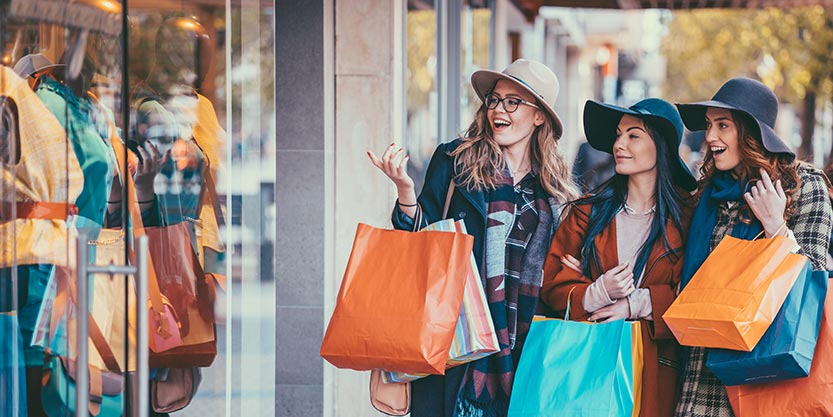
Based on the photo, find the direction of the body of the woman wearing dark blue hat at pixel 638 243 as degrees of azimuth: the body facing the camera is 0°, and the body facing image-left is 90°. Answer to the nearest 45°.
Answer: approximately 0°

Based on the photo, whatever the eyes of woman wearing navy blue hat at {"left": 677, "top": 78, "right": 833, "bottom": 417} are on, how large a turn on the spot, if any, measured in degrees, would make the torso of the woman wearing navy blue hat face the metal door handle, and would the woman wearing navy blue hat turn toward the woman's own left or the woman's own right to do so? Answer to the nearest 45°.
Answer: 0° — they already face it

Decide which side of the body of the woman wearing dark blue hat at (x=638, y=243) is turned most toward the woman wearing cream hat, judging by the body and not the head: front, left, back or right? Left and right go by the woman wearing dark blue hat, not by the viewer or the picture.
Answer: right

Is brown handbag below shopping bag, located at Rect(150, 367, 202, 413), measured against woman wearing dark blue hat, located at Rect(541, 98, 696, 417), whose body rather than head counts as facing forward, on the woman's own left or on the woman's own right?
on the woman's own right

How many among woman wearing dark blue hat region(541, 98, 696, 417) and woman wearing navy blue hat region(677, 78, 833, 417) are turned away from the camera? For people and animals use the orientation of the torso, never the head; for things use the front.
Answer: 0

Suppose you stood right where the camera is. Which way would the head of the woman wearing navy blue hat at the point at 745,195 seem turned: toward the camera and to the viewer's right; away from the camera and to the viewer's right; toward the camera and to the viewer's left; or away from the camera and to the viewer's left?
toward the camera and to the viewer's left

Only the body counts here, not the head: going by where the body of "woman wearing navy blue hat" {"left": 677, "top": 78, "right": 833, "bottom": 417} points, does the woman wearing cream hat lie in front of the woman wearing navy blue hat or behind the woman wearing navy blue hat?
in front

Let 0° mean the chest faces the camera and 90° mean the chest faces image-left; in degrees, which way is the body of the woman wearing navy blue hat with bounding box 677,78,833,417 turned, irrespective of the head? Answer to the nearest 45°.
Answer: approximately 45°

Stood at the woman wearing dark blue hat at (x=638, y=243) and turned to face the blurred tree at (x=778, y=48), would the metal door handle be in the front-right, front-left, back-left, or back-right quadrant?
back-left

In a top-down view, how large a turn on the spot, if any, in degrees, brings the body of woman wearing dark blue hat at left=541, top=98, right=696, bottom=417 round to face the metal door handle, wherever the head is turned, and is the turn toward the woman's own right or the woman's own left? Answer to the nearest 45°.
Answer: approximately 45° to the woman's own right
